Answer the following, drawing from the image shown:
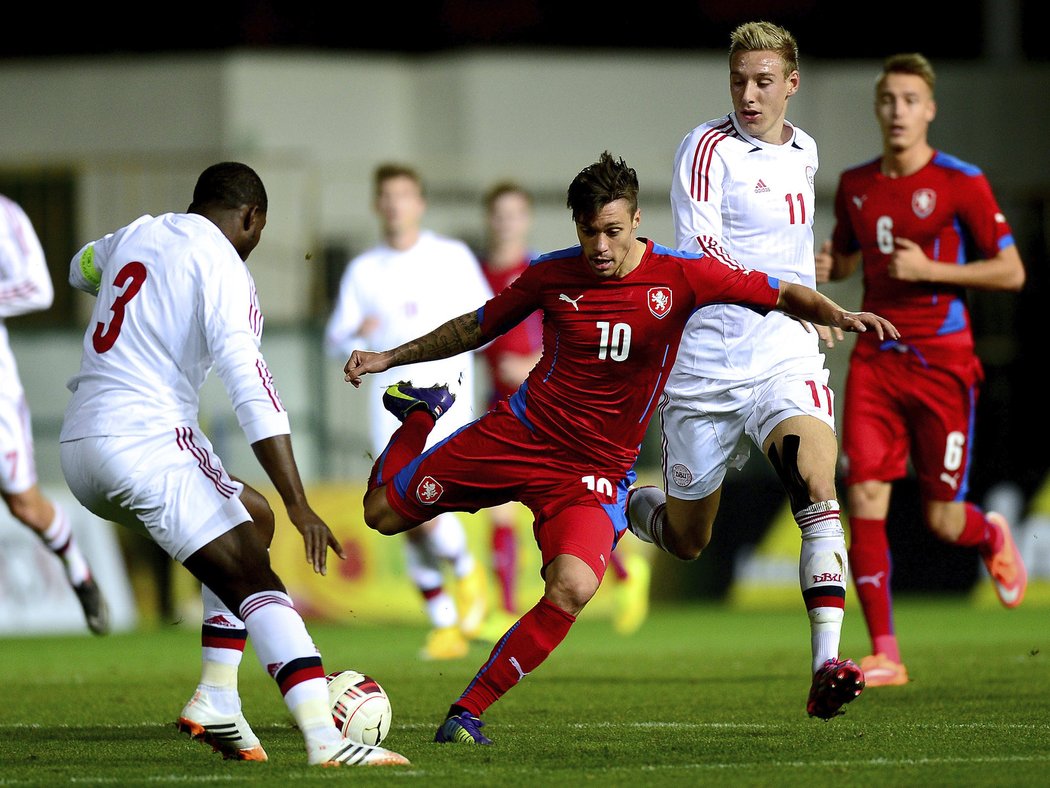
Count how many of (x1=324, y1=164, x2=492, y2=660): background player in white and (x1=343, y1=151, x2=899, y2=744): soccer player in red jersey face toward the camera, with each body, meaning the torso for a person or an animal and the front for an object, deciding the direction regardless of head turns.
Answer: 2

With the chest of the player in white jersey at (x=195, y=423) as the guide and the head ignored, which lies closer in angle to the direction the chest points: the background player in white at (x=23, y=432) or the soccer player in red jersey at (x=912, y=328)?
the soccer player in red jersey

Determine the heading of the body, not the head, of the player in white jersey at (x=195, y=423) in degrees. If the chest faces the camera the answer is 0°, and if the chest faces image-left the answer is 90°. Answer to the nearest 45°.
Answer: approximately 225°

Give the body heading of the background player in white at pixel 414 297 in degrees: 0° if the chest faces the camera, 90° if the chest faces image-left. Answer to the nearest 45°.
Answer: approximately 0°

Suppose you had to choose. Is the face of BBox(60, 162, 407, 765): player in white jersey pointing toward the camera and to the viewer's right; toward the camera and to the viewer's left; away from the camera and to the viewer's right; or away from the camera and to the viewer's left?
away from the camera and to the viewer's right

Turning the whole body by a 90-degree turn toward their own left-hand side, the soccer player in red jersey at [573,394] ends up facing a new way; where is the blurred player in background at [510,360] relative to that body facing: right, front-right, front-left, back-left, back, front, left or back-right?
left

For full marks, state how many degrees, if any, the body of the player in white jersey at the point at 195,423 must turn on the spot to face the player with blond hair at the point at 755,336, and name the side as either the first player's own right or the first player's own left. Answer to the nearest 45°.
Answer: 0° — they already face them

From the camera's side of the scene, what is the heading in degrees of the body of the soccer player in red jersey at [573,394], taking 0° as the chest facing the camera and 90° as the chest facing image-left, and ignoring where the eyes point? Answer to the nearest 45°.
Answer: approximately 0°
